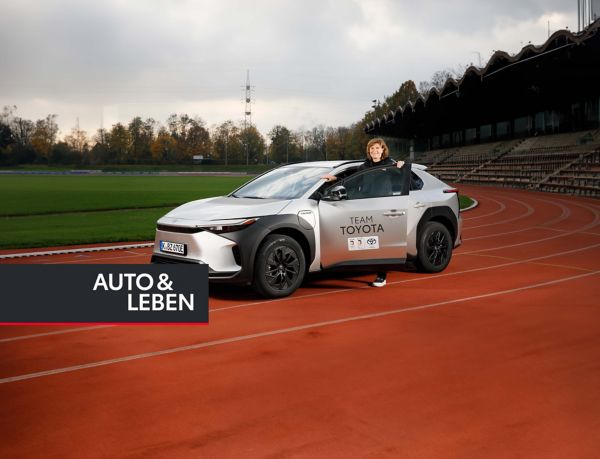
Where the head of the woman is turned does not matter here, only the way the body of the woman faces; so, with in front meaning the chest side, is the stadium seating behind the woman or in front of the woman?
behind

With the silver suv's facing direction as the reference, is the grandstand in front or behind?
behind

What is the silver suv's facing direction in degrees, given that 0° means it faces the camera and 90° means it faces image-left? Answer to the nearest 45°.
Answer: approximately 45°

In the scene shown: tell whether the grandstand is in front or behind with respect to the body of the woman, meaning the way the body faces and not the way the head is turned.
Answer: behind
